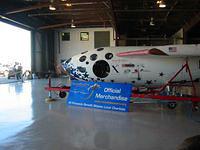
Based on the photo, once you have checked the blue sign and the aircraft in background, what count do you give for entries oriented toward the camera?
1

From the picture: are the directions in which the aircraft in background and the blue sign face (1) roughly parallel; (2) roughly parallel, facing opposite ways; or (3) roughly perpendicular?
roughly perpendicular

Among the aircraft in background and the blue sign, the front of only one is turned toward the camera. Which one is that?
the blue sign

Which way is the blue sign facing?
toward the camera

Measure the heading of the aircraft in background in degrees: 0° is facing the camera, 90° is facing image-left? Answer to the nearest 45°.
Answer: approximately 90°

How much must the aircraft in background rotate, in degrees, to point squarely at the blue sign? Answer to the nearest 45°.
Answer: approximately 45° to its left
